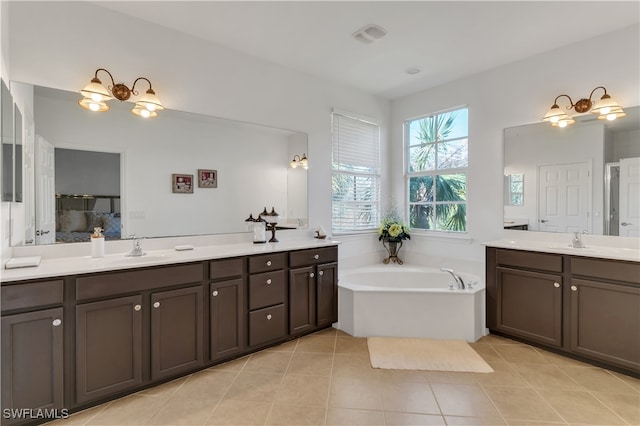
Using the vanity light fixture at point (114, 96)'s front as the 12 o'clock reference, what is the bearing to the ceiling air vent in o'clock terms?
The ceiling air vent is roughly at 10 o'clock from the vanity light fixture.

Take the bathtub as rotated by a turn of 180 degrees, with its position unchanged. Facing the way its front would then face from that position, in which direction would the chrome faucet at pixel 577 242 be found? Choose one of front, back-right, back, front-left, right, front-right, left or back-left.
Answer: right

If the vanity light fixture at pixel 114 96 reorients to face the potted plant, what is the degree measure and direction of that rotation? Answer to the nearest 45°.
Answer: approximately 90° to its left

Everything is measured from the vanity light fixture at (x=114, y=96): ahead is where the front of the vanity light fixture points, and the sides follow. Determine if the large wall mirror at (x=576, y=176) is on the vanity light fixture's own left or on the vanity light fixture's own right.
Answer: on the vanity light fixture's own left

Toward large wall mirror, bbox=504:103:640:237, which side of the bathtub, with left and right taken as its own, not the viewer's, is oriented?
left

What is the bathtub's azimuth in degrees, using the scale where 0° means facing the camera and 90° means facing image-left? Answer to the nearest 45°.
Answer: approximately 0°

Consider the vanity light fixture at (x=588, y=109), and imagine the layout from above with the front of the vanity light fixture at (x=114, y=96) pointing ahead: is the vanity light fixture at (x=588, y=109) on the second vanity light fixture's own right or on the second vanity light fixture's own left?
on the second vanity light fixture's own left

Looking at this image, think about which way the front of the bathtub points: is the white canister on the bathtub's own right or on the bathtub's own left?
on the bathtub's own right
